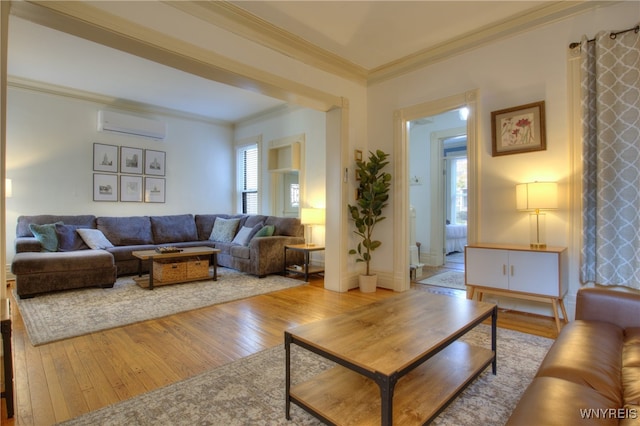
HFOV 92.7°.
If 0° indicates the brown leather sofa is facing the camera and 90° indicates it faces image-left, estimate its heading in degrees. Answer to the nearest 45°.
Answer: approximately 90°

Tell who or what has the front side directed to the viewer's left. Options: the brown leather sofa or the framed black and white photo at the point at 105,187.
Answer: the brown leather sofa

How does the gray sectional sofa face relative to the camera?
toward the camera

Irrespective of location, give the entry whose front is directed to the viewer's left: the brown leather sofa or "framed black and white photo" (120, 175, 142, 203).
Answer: the brown leather sofa

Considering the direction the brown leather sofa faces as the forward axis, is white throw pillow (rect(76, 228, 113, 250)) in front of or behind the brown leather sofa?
in front

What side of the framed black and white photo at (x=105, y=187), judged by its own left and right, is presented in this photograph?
front

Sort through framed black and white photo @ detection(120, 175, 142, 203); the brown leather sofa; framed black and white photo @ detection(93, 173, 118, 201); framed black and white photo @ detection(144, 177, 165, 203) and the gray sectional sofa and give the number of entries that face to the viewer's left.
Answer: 1

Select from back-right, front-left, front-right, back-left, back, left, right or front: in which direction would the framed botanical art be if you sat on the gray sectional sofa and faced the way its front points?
front-left

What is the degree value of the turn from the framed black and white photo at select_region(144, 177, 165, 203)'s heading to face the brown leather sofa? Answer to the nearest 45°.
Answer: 0° — it already faces it

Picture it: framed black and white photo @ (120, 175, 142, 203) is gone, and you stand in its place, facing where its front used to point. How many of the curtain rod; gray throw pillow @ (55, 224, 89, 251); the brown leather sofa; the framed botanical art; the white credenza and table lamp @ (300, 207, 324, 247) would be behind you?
0

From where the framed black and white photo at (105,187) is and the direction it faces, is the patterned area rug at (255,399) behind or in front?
in front

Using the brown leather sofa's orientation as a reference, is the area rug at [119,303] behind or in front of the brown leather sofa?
in front

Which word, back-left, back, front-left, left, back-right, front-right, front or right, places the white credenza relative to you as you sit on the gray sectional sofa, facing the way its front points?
front-left

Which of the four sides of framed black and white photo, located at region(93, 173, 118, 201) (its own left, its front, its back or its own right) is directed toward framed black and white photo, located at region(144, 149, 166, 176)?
left

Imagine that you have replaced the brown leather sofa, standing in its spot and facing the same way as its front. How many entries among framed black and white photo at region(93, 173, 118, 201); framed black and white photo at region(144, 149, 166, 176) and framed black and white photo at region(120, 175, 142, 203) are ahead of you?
3

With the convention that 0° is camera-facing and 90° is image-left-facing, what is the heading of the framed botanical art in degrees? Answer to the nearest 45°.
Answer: approximately 45°
